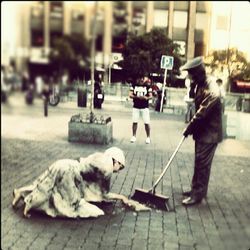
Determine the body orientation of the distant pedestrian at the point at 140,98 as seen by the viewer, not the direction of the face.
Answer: toward the camera

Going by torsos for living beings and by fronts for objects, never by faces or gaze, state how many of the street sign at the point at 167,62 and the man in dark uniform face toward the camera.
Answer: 1

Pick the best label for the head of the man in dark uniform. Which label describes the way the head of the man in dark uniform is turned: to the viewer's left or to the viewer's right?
to the viewer's left

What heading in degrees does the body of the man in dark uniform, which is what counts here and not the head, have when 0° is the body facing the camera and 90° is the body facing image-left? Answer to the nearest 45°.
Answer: approximately 90°

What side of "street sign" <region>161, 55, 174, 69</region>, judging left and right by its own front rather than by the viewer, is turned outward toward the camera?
front

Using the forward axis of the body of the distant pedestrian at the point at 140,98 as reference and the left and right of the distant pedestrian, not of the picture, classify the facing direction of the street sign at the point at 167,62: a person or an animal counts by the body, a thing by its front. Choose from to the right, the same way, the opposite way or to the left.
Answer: the same way

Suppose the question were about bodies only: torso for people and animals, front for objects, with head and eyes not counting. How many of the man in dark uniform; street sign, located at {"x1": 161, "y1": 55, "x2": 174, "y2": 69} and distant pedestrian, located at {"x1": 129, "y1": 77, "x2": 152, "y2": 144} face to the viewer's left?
1

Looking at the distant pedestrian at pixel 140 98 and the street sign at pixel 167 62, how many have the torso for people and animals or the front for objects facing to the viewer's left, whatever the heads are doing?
0

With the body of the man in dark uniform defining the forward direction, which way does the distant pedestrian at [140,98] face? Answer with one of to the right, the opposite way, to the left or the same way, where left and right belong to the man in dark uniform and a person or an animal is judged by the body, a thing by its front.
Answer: to the left

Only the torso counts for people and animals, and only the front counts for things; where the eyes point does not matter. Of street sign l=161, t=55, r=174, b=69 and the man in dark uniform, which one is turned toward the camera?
the street sign
